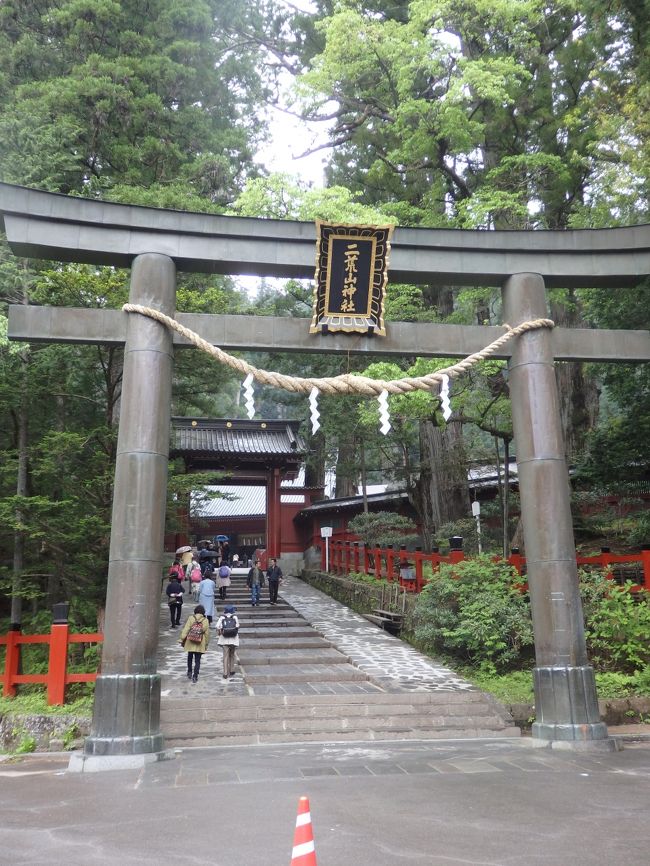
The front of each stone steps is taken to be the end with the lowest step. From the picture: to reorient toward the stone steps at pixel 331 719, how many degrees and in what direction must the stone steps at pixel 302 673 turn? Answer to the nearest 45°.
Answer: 0° — it already faces it

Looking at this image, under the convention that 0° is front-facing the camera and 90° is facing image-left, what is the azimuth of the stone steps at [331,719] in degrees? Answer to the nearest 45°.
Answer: approximately 0°

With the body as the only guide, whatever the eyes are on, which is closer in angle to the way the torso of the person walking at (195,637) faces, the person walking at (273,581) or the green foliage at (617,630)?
the person walking

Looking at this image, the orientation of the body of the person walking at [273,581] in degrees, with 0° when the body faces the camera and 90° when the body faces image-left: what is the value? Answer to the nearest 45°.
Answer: approximately 0°

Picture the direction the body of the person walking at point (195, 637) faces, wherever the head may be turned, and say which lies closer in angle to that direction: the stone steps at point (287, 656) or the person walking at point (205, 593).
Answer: the person walking

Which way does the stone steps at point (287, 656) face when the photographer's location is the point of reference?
facing the viewer

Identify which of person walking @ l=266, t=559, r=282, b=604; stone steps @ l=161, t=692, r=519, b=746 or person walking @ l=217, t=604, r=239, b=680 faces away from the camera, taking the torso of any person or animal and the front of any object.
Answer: person walking @ l=217, t=604, r=239, b=680

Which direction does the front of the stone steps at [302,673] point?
toward the camera

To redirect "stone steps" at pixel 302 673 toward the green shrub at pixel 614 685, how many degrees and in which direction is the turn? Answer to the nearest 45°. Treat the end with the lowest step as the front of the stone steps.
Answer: approximately 45° to its left

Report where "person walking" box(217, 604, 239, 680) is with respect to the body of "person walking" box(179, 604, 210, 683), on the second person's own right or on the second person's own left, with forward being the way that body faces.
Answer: on the second person's own right

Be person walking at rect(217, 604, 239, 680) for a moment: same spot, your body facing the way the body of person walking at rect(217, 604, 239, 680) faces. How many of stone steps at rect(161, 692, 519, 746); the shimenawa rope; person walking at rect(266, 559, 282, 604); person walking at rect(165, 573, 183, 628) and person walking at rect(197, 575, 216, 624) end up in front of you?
3

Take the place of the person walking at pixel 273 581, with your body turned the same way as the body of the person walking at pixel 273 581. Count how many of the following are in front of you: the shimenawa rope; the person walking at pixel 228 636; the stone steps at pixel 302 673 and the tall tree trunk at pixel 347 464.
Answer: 3

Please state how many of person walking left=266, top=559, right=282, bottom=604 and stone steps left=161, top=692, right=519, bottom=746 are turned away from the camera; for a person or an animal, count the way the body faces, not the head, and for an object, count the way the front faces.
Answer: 0

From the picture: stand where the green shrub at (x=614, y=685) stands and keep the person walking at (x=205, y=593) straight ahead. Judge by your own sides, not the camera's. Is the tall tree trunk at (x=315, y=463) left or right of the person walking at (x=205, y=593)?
right

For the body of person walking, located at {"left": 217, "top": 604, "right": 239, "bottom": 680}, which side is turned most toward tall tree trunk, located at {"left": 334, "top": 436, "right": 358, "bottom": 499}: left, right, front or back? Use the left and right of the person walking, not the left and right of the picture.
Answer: front

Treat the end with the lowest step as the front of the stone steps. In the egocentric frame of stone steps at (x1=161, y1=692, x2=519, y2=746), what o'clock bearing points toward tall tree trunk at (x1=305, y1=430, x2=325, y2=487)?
The tall tree trunk is roughly at 6 o'clock from the stone steps.
